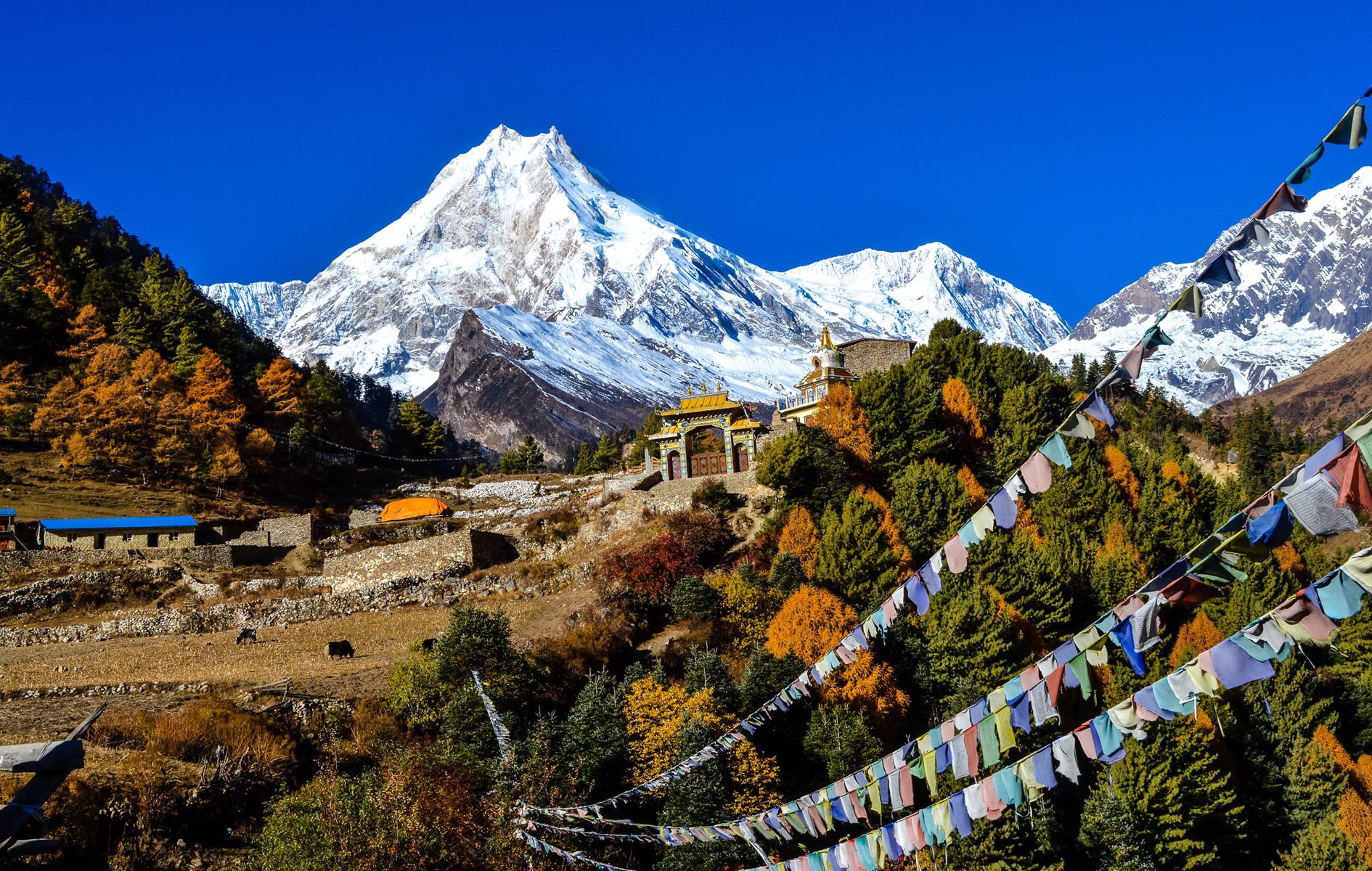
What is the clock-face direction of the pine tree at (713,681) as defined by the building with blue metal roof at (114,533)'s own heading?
The pine tree is roughly at 11 o'clock from the building with blue metal roof.

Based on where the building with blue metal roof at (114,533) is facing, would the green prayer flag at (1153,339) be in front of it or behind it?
in front

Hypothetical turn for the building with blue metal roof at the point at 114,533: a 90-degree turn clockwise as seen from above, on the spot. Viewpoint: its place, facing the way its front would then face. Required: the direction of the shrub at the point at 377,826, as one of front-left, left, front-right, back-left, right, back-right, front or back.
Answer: left

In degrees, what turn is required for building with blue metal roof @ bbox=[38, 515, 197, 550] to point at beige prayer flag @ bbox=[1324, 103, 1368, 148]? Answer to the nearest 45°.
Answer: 0° — it already faces it

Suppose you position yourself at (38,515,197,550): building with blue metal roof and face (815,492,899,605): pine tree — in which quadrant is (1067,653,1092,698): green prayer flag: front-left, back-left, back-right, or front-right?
front-right

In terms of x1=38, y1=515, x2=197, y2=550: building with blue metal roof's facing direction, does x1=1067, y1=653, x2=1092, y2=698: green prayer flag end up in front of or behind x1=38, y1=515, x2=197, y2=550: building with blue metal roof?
in front

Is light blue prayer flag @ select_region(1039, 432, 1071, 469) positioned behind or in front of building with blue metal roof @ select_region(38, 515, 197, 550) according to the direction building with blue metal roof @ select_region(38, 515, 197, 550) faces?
in front

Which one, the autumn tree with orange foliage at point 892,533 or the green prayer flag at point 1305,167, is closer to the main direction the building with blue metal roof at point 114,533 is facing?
the green prayer flag

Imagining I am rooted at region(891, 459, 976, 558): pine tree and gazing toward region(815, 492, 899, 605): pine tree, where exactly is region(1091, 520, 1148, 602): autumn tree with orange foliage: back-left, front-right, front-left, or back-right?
back-left

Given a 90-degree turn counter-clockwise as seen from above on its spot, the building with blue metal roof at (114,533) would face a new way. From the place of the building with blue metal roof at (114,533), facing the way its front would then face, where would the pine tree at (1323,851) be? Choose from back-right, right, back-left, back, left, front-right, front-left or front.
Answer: front-right

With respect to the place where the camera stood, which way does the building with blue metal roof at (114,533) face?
facing the viewer

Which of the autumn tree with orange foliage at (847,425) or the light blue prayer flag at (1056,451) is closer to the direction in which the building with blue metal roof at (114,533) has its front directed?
the light blue prayer flag

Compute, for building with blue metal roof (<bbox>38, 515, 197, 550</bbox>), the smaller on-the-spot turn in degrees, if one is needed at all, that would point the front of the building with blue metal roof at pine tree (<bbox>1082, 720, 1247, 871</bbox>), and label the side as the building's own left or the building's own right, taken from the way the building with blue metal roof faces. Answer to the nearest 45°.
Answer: approximately 45° to the building's own left

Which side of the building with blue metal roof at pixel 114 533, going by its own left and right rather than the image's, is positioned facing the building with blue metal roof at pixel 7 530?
right

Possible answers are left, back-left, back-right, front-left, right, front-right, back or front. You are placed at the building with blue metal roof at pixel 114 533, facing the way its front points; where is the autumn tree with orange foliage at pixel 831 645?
front-left
